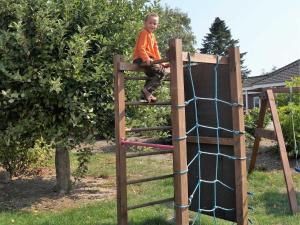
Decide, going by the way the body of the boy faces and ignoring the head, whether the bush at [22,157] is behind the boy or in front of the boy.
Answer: behind

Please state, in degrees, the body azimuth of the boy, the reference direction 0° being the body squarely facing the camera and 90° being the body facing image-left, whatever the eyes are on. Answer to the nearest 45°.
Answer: approximately 315°

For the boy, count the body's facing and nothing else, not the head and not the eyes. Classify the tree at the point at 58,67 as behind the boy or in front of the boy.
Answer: behind

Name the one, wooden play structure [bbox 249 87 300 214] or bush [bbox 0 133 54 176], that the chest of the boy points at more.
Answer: the wooden play structure

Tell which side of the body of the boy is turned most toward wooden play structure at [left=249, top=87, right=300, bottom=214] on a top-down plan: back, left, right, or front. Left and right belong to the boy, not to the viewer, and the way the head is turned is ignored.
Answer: left
